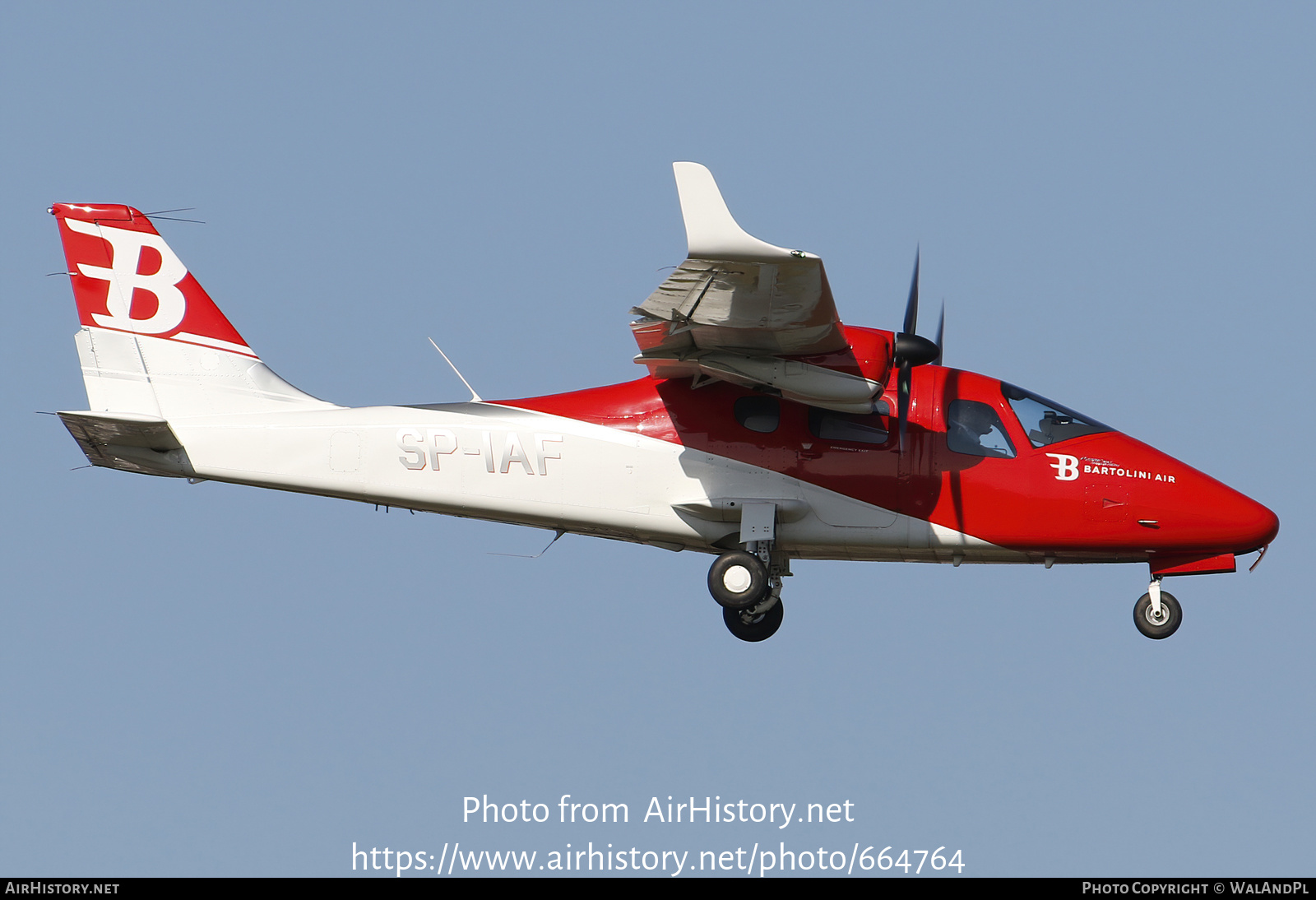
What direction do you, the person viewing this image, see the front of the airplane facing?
facing to the right of the viewer
